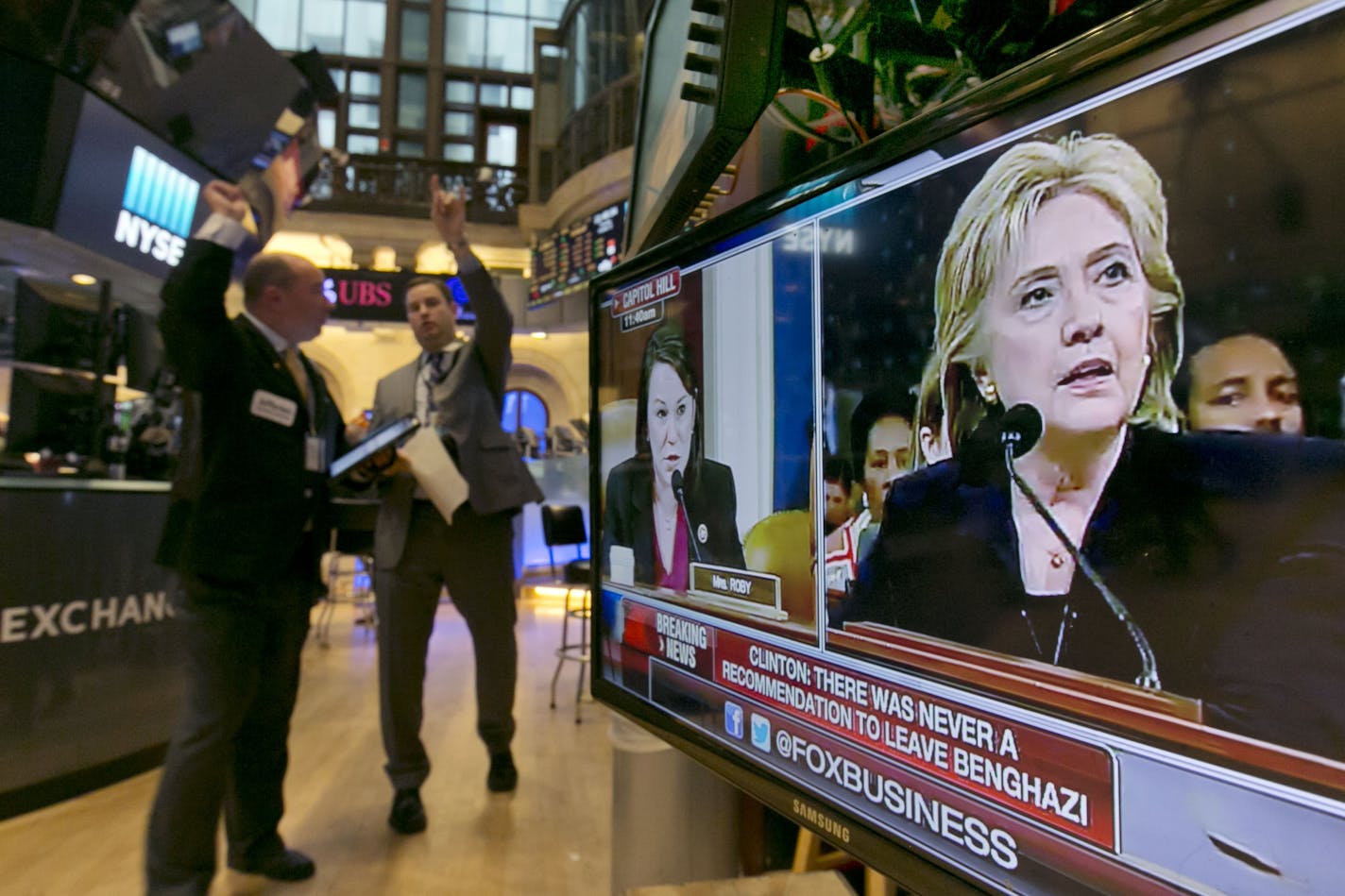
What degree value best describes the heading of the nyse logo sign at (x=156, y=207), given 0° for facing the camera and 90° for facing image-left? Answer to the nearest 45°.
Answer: approximately 315°

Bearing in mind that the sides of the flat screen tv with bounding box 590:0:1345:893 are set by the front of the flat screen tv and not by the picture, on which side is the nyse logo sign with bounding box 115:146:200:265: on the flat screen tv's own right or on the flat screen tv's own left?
on the flat screen tv's own right

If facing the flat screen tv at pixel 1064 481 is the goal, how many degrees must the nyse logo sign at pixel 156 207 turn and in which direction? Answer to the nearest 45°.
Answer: approximately 45° to its right

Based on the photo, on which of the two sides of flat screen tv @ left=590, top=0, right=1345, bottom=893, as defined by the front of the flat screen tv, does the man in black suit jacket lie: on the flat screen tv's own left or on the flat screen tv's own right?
on the flat screen tv's own right

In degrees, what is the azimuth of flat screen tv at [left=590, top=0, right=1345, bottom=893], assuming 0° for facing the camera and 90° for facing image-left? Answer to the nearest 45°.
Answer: approximately 45°

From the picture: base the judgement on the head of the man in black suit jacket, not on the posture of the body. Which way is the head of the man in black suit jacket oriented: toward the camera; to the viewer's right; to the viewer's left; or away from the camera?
to the viewer's right

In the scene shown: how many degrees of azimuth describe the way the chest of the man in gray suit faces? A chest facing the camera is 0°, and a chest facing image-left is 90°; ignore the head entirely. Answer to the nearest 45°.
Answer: approximately 0°
